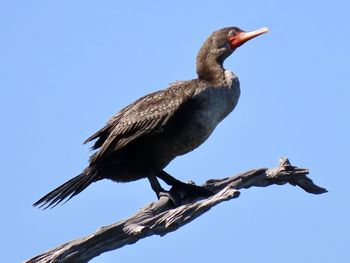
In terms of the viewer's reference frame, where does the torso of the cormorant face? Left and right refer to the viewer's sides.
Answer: facing to the right of the viewer
